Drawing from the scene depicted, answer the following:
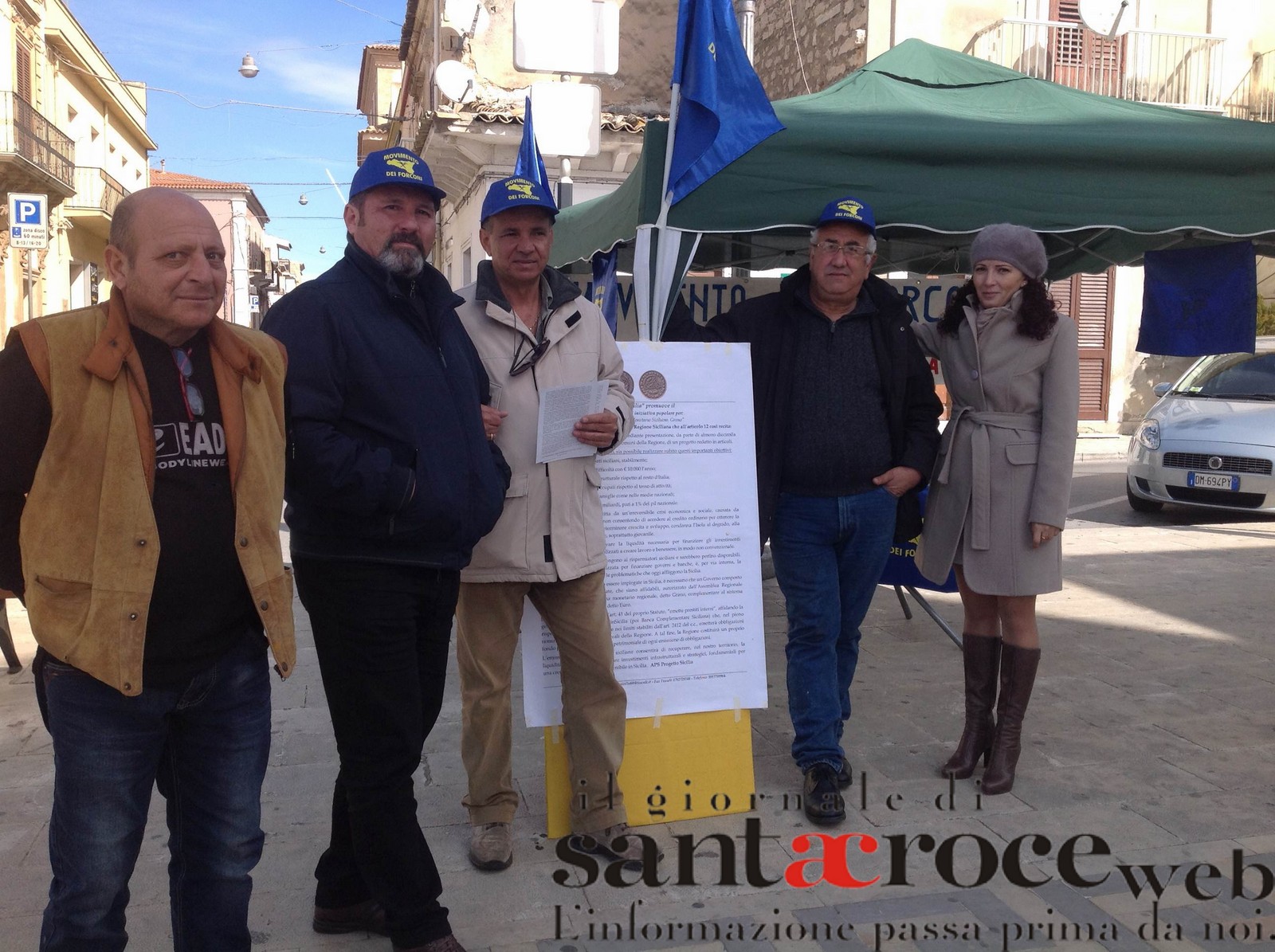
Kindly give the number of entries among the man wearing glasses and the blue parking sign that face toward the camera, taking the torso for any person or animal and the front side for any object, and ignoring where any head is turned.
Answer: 2

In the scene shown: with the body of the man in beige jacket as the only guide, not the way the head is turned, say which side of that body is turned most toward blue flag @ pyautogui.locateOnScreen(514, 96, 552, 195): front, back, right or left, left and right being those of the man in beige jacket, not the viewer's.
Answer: back

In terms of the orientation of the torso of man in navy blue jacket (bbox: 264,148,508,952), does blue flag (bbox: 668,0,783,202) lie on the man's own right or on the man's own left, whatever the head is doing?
on the man's own left

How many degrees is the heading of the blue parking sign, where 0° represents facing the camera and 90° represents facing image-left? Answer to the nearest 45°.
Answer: approximately 0°

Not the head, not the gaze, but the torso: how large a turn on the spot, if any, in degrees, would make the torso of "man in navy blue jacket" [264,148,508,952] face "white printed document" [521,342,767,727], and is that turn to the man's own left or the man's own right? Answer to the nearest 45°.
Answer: approximately 90° to the man's own left

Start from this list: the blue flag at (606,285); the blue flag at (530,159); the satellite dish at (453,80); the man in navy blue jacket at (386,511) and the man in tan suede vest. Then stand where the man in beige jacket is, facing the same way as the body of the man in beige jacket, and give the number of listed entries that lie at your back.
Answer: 3

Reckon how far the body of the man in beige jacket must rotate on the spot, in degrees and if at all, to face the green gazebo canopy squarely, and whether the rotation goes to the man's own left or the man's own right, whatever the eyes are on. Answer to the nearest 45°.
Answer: approximately 135° to the man's own left

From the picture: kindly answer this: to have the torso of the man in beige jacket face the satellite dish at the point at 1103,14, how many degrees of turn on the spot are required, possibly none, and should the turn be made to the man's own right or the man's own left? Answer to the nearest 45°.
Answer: approximately 135° to the man's own left

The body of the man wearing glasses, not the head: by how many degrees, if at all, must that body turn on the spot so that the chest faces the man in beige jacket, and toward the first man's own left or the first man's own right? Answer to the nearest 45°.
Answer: approximately 45° to the first man's own right
